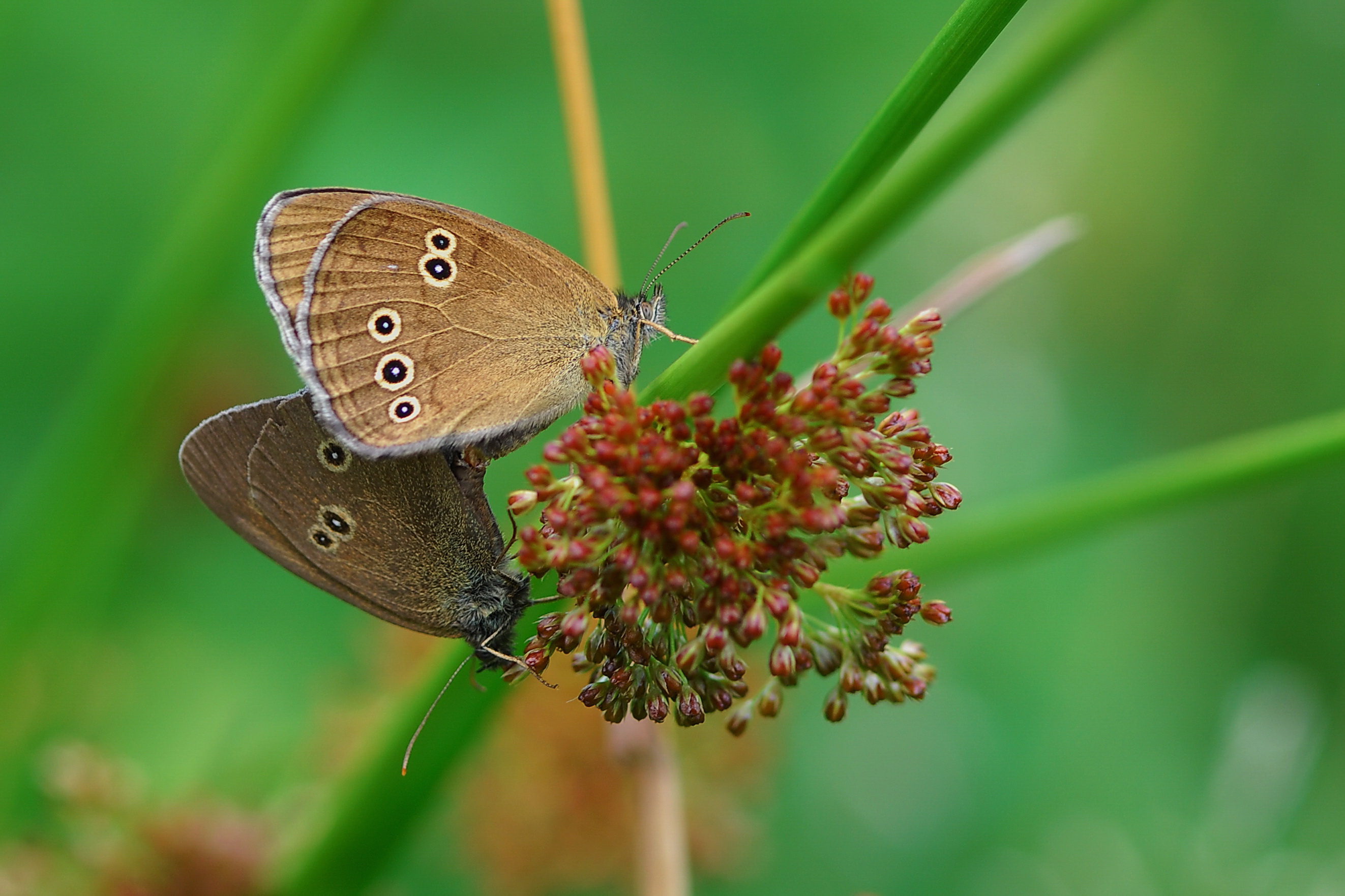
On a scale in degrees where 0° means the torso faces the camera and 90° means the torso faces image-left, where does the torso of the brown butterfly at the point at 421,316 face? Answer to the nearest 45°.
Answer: approximately 270°

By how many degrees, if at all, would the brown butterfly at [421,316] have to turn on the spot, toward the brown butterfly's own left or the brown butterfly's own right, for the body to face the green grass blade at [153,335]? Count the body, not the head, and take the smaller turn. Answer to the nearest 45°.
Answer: approximately 135° to the brown butterfly's own left

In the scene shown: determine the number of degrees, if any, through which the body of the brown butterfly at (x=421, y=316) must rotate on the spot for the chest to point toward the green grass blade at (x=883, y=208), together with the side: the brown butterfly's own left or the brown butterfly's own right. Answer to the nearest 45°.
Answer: approximately 45° to the brown butterfly's own right
